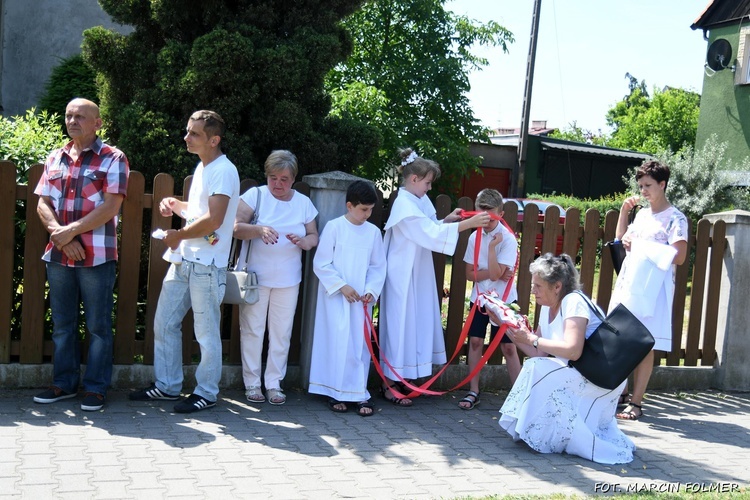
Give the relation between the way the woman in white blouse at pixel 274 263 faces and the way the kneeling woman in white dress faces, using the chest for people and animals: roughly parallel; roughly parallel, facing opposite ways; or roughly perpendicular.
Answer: roughly perpendicular

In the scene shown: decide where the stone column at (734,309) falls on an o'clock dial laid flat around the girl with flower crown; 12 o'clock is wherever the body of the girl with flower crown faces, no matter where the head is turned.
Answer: The stone column is roughly at 11 o'clock from the girl with flower crown.

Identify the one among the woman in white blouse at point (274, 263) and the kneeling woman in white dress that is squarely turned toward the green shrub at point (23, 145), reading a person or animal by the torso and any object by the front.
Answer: the kneeling woman in white dress

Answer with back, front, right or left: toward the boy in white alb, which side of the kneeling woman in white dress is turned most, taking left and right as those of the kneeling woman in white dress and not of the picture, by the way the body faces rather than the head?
front

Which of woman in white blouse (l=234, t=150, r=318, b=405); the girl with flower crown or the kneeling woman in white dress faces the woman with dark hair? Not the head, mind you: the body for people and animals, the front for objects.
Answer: the girl with flower crown

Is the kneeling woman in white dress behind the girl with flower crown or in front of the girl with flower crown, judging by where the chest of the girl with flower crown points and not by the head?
in front

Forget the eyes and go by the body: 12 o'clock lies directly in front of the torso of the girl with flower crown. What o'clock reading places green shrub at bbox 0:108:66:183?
The green shrub is roughly at 6 o'clock from the girl with flower crown.

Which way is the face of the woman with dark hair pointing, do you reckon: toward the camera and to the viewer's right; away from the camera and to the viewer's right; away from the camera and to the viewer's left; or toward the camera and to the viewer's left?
toward the camera and to the viewer's left

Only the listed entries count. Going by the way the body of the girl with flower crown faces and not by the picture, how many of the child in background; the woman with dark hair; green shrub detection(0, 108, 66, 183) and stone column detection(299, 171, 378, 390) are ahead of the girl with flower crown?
2

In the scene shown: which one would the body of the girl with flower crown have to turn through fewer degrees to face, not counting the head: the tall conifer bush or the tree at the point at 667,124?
the tree

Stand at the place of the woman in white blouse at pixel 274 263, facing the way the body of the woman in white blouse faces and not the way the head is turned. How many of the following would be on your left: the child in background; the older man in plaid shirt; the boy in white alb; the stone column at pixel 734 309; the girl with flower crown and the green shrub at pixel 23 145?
4

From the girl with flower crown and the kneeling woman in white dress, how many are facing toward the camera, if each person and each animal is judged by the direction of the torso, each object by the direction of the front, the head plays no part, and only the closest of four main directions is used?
0

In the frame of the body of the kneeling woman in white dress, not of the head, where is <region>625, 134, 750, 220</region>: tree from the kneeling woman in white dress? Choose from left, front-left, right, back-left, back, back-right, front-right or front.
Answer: right

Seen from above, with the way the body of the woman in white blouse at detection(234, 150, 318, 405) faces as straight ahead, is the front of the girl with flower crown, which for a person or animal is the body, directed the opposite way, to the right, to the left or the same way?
to the left

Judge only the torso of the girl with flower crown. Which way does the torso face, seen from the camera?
to the viewer's right

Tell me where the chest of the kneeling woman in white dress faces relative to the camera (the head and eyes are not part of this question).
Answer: to the viewer's left

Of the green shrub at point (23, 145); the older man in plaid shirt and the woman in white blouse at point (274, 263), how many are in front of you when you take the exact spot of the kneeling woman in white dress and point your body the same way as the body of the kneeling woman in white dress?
3

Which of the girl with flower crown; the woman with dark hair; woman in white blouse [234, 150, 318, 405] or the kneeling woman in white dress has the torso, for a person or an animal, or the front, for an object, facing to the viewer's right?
the girl with flower crown

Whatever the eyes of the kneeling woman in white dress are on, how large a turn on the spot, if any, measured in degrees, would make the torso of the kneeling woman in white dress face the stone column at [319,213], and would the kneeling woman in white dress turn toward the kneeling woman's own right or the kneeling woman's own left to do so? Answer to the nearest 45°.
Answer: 0° — they already face it

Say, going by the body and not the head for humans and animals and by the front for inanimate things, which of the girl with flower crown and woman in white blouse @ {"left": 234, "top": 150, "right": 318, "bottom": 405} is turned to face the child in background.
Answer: the girl with flower crown

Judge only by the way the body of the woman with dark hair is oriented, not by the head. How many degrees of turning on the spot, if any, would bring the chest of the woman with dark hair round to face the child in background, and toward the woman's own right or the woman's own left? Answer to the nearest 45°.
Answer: approximately 45° to the woman's own right
